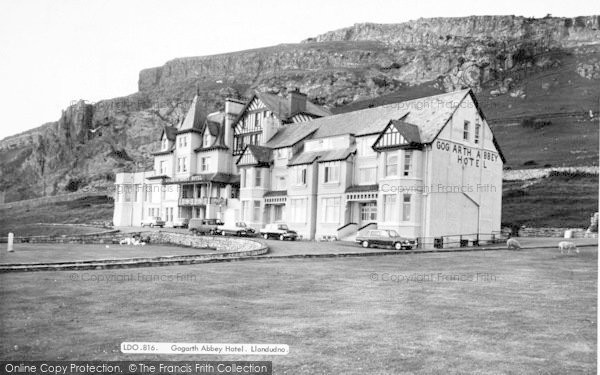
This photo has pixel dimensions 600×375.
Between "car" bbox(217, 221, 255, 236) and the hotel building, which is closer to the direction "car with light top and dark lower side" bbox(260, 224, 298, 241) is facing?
the hotel building

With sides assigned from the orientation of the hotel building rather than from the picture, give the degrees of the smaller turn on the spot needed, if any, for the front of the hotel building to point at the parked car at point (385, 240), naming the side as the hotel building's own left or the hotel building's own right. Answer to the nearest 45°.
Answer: approximately 45° to the hotel building's own left

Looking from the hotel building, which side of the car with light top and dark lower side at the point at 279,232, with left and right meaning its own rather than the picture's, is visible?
front

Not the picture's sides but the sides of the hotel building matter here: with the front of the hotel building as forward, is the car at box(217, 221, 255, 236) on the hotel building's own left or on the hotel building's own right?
on the hotel building's own right

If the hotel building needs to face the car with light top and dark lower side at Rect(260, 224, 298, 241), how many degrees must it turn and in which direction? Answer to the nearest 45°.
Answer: approximately 45° to its right

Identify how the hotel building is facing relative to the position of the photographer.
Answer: facing the viewer and to the left of the viewer
